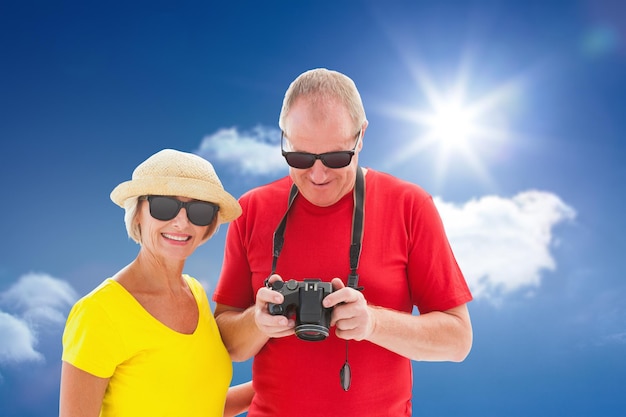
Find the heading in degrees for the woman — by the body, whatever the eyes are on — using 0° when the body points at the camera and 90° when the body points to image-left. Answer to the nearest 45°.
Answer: approximately 315°

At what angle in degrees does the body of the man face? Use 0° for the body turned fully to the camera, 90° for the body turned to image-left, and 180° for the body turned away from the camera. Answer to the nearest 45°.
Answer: approximately 0°

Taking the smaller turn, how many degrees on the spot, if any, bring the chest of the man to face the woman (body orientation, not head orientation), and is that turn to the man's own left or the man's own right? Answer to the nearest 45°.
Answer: approximately 90° to the man's own right

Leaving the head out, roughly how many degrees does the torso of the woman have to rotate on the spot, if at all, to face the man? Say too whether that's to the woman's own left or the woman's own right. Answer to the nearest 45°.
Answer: approximately 45° to the woman's own left

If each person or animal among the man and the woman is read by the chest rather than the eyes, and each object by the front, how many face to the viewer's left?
0
